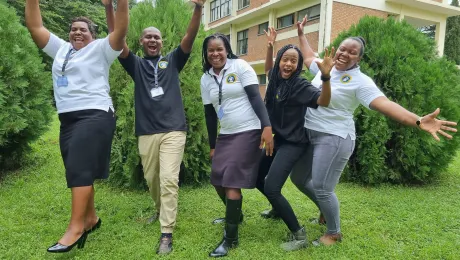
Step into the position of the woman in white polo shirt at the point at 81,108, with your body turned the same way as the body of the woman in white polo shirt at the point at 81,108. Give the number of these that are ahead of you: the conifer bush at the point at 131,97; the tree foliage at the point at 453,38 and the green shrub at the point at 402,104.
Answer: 0

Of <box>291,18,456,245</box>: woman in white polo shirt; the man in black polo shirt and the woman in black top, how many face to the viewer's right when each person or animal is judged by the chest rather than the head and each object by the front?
0

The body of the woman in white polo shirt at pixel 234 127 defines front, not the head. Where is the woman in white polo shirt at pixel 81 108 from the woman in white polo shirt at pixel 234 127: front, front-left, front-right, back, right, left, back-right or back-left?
front-right

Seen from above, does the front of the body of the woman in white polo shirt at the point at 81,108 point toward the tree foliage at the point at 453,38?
no

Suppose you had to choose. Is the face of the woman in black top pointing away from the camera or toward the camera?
toward the camera

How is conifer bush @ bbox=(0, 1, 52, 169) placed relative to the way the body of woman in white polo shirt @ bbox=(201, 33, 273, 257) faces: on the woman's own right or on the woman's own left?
on the woman's own right

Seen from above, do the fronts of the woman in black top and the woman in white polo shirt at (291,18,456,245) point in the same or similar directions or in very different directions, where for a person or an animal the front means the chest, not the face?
same or similar directions

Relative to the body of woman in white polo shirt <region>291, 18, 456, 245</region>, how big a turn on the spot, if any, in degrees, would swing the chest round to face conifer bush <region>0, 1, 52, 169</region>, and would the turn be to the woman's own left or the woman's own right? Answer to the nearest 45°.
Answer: approximately 45° to the woman's own right

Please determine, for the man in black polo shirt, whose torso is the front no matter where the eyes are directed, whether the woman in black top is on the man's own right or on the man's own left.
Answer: on the man's own left

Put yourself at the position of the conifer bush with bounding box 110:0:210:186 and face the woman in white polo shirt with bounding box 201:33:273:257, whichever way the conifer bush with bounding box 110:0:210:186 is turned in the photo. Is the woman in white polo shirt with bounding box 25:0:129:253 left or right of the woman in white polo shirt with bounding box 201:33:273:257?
right

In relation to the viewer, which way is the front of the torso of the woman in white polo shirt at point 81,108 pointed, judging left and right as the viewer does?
facing the viewer and to the left of the viewer

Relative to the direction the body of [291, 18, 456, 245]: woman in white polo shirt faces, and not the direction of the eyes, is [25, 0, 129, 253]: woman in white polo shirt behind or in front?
in front

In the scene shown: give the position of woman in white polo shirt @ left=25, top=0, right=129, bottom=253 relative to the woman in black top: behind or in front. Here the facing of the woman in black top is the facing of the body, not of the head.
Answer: in front

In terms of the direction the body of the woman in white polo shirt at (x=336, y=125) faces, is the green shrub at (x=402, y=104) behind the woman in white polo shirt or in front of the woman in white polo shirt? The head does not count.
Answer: behind

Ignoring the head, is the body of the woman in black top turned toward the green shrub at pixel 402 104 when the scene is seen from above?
no

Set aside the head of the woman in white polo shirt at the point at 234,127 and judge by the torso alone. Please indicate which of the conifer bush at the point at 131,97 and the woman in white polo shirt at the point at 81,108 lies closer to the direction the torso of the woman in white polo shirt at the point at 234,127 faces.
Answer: the woman in white polo shirt

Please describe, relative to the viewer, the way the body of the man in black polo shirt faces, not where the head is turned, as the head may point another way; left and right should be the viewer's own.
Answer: facing the viewer

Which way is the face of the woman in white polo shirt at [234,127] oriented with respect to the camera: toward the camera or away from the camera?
toward the camera
